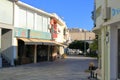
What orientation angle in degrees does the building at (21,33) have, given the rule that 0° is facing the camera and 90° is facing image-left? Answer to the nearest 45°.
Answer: approximately 315°
